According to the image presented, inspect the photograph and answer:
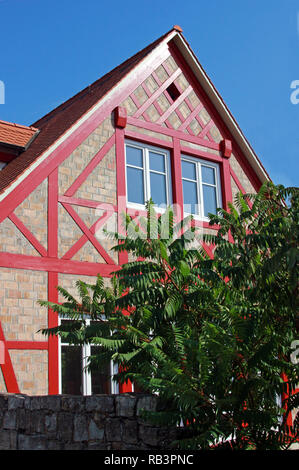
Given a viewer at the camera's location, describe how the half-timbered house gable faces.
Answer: facing the viewer and to the right of the viewer
